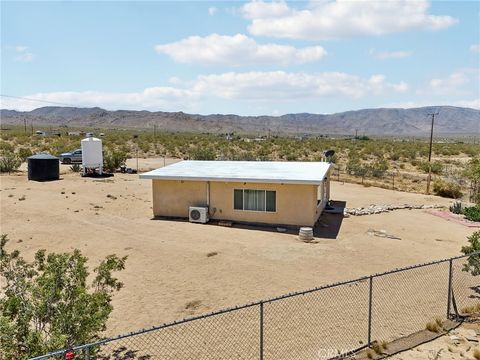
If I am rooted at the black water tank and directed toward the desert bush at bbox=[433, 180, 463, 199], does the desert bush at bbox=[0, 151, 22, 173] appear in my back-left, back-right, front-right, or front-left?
back-left
